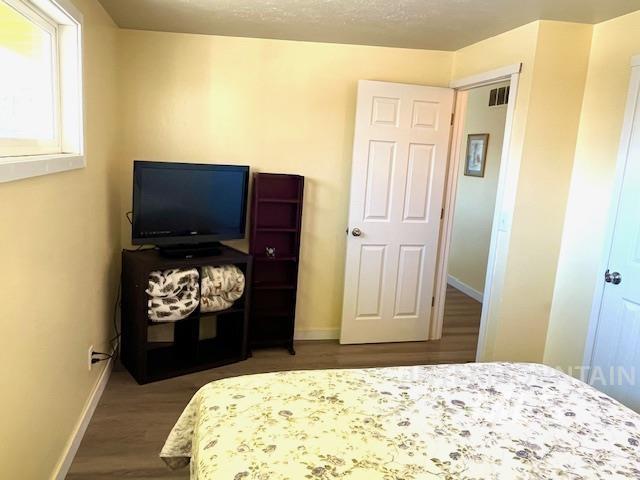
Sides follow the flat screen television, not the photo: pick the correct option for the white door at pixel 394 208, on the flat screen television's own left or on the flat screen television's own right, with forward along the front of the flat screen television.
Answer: on the flat screen television's own left

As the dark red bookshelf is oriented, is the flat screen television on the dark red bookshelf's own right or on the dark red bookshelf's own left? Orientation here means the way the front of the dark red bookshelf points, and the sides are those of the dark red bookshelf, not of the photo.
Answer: on the dark red bookshelf's own right

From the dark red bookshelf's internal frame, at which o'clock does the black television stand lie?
The black television stand is roughly at 2 o'clock from the dark red bookshelf.

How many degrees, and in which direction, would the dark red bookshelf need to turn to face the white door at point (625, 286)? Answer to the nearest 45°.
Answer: approximately 45° to its left

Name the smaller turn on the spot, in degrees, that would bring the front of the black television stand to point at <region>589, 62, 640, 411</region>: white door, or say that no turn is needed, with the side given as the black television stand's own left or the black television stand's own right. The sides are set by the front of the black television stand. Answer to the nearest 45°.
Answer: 0° — it already faces it

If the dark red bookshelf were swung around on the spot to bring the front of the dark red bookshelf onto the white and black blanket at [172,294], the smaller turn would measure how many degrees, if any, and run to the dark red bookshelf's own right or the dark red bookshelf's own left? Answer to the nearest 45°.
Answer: approximately 45° to the dark red bookshelf's own right

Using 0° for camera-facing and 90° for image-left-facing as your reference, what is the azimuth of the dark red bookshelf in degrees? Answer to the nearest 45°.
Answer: approximately 0°

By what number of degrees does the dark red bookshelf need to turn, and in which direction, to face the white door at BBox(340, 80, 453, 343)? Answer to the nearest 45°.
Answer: approximately 90° to its left

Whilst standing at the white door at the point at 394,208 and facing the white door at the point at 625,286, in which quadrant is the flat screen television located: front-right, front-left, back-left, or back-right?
back-right

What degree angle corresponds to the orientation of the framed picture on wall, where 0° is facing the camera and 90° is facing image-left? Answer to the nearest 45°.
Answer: approximately 45°
